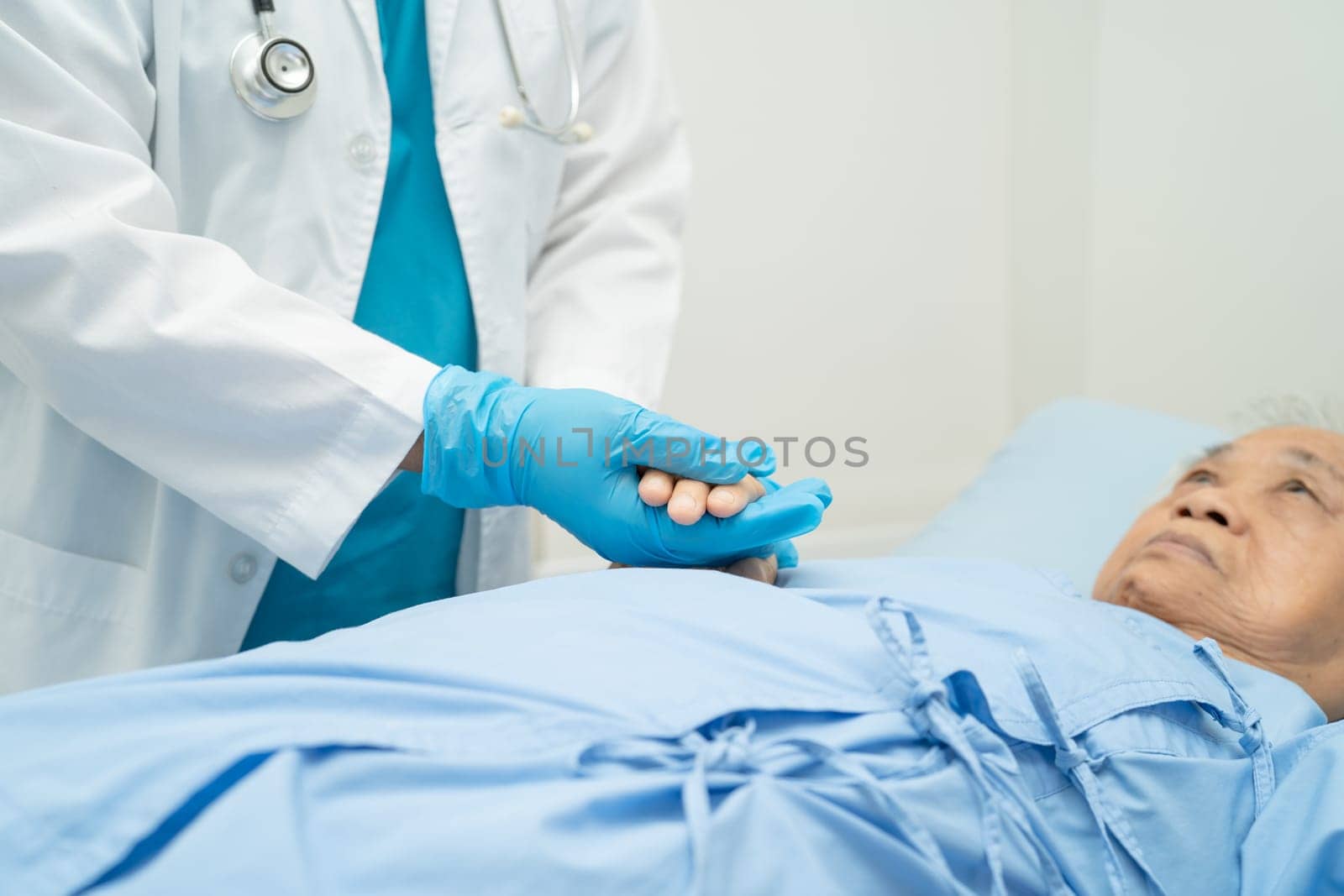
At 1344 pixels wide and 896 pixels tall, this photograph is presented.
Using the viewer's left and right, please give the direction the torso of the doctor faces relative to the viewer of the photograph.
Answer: facing the viewer and to the right of the viewer

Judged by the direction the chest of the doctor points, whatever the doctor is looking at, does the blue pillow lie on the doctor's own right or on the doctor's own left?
on the doctor's own left
